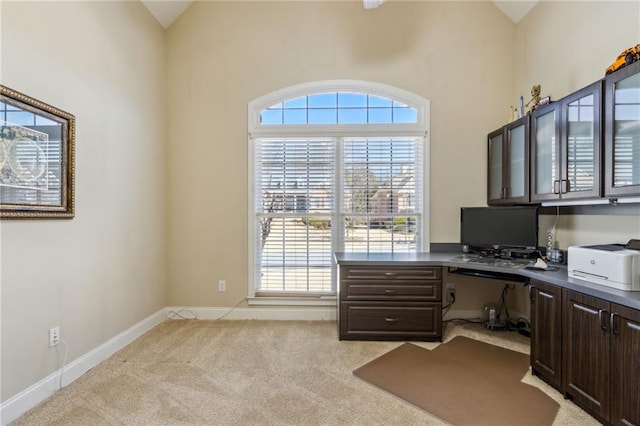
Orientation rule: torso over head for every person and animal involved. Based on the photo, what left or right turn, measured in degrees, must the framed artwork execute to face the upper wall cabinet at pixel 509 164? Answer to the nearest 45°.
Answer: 0° — it already faces it

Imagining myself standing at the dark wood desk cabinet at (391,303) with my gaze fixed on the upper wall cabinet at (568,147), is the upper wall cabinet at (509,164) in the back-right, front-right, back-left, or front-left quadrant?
front-left

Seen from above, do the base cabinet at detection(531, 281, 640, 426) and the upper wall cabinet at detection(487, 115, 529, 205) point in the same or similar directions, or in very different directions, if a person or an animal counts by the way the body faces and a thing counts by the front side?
same or similar directions

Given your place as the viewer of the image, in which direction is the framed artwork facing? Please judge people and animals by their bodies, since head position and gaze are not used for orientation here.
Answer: facing the viewer and to the right of the viewer

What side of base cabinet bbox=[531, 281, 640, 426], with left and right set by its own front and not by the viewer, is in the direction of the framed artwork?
front

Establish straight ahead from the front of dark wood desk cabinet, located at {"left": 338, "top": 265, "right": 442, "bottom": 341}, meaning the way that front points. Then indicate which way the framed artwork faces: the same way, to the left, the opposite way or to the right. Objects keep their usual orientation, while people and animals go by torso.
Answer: to the left

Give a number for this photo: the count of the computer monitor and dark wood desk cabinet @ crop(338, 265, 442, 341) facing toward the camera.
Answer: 2

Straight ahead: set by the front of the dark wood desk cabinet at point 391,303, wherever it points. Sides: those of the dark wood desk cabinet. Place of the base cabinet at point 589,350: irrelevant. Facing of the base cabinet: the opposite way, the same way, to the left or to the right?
to the right

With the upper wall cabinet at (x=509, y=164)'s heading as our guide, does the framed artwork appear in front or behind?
in front

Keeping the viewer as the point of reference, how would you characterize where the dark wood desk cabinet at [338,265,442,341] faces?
facing the viewer

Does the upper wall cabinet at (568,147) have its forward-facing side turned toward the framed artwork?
yes

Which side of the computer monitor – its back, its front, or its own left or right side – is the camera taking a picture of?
front

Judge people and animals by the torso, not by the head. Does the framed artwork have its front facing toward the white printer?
yes

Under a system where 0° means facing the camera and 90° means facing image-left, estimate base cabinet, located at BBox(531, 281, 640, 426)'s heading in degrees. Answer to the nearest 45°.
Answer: approximately 45°

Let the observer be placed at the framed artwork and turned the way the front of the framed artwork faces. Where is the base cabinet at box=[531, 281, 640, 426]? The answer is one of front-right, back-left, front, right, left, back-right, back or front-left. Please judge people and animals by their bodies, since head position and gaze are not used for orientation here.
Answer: front

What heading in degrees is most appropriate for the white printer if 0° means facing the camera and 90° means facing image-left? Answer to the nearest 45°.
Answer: approximately 45°
